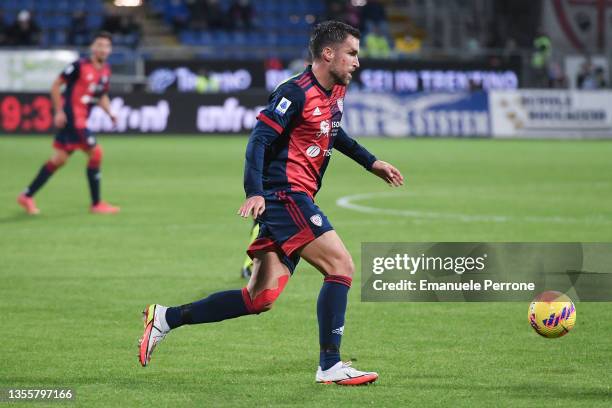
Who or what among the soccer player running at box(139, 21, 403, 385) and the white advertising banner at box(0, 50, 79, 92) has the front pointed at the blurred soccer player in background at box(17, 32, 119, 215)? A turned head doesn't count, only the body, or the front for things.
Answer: the white advertising banner

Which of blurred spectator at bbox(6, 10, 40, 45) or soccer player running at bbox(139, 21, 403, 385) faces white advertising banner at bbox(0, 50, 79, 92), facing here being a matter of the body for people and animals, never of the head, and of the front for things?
the blurred spectator

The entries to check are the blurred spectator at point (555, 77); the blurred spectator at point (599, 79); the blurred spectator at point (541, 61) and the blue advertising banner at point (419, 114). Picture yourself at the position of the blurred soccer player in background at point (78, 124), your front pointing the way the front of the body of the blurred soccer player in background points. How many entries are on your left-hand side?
4

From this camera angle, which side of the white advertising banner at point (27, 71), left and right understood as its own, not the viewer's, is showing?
front

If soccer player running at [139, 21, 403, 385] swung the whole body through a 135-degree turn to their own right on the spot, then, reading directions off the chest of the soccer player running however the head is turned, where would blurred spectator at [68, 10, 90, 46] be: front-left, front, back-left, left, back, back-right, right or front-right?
back-right

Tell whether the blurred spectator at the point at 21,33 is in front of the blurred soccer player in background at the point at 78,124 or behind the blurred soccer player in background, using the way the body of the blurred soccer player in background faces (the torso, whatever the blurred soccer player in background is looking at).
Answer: behind

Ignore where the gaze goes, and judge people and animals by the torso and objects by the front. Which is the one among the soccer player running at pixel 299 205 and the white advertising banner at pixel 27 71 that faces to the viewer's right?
the soccer player running

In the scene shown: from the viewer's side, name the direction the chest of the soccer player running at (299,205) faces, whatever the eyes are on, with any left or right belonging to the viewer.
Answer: facing to the right of the viewer

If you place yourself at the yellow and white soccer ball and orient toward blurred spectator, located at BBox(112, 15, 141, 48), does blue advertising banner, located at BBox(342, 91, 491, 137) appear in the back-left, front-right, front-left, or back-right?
front-right

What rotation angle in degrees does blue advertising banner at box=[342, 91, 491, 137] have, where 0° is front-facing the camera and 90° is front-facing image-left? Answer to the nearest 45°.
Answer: approximately 0°

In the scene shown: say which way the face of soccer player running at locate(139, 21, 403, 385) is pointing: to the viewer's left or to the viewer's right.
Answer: to the viewer's right

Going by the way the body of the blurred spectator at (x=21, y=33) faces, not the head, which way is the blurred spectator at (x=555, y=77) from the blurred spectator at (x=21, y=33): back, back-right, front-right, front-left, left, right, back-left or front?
left

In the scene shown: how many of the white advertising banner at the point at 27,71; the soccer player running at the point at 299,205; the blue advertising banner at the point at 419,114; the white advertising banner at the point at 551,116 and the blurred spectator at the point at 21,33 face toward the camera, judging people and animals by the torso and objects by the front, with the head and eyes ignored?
4

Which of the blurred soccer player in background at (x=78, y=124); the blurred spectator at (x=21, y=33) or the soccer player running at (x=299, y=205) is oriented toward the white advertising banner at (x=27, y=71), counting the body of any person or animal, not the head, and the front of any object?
the blurred spectator

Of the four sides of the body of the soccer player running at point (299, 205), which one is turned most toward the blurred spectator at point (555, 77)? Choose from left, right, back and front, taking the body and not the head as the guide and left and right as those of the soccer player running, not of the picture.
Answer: left

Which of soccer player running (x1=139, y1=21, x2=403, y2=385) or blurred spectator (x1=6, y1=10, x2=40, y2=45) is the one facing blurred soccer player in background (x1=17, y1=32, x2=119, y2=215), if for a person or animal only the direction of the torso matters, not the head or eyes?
the blurred spectator

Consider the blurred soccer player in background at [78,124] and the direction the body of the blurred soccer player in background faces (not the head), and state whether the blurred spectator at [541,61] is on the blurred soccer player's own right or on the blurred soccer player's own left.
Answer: on the blurred soccer player's own left

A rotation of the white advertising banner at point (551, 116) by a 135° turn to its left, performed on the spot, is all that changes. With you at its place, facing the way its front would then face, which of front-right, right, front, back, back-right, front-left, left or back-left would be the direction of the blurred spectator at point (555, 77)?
front-left

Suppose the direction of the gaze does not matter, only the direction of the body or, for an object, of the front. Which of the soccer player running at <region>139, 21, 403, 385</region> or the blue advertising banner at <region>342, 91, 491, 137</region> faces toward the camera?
the blue advertising banner

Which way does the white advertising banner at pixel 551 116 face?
toward the camera

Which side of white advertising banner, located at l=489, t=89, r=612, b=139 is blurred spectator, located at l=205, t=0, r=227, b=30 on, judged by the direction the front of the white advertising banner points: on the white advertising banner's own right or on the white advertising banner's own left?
on the white advertising banner's own right

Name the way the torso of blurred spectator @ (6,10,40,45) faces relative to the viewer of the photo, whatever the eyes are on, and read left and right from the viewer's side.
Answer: facing the viewer
